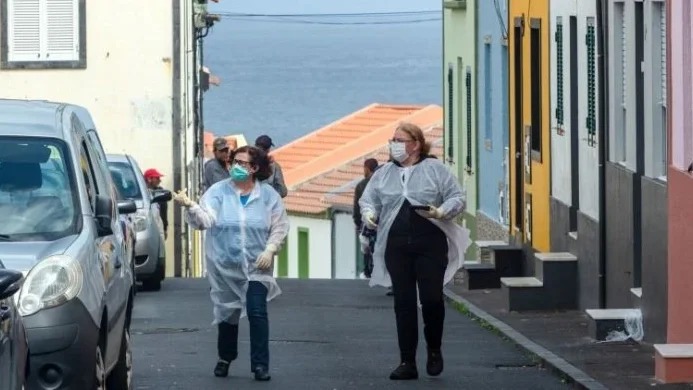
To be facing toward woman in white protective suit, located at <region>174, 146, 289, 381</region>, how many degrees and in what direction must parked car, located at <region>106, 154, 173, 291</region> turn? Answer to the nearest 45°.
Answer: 0° — it already faces them

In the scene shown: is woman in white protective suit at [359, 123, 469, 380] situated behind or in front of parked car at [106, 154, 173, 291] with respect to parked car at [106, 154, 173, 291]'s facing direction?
in front

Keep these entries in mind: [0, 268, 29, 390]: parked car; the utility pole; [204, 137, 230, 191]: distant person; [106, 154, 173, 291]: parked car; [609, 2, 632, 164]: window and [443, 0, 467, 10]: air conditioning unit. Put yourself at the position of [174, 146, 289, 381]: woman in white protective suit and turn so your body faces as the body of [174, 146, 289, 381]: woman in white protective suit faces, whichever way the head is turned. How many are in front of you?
1

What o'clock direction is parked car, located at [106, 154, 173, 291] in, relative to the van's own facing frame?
The parked car is roughly at 6 o'clock from the van.

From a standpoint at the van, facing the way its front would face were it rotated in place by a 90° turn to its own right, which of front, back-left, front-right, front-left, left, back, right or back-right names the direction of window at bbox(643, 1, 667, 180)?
back-right

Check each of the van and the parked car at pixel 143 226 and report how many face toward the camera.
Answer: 2

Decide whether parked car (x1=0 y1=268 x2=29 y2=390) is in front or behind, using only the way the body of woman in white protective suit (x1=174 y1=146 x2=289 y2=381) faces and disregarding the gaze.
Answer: in front

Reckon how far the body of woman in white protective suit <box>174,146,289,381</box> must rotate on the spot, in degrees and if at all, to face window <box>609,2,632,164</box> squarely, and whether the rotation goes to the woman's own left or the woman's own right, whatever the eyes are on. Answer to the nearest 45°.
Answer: approximately 135° to the woman's own left

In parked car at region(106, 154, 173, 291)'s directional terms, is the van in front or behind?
in front

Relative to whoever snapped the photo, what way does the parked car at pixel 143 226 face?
facing the viewer

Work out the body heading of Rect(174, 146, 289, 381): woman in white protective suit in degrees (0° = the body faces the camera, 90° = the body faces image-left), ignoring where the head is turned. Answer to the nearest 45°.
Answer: approximately 0°

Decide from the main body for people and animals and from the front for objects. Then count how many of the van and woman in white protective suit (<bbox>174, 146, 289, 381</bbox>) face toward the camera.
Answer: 2

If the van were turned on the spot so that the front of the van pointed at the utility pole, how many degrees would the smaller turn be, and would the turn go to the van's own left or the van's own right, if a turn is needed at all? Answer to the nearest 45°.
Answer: approximately 180°

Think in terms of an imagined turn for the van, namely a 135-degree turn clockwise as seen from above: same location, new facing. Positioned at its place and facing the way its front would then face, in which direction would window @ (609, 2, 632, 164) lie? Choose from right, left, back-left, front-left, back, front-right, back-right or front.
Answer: right

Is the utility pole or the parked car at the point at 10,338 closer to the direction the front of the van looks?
the parked car

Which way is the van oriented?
toward the camera

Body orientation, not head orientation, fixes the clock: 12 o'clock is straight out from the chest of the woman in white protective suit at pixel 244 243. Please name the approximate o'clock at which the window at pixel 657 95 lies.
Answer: The window is roughly at 8 o'clock from the woman in white protective suit.
